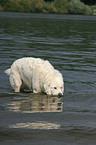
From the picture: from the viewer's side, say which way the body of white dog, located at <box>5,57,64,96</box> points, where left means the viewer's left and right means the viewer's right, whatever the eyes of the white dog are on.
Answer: facing the viewer and to the right of the viewer
